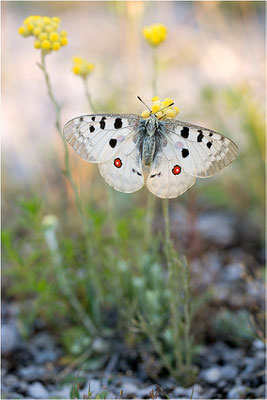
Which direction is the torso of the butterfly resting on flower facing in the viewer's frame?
away from the camera

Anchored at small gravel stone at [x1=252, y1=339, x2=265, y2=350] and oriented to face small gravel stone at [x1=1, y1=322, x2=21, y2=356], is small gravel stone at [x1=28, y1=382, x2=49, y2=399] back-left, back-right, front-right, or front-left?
front-left
